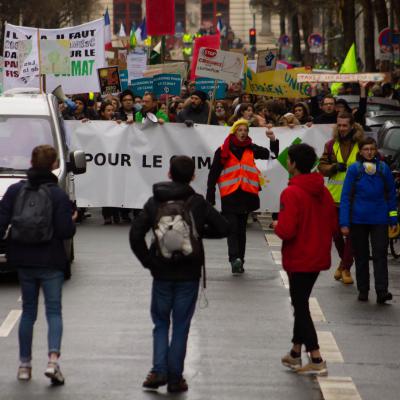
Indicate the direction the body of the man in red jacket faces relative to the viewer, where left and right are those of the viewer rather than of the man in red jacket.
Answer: facing away from the viewer and to the left of the viewer

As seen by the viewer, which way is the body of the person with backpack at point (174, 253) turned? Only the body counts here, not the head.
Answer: away from the camera

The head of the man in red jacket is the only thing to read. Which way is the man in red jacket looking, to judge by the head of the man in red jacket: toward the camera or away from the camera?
away from the camera

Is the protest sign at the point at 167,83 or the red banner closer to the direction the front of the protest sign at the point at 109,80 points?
the protest sign

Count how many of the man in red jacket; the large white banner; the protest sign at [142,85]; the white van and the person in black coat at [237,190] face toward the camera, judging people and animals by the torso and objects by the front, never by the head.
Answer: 4

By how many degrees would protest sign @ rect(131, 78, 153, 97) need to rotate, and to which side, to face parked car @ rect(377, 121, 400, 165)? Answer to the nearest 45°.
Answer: approximately 45° to its left

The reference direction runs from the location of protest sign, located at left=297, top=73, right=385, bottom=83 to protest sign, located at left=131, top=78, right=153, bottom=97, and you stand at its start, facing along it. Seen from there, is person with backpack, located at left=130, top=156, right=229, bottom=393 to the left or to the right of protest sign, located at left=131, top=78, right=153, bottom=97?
left

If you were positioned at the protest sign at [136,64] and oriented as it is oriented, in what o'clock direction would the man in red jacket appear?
The man in red jacket is roughly at 12 o'clock from the protest sign.

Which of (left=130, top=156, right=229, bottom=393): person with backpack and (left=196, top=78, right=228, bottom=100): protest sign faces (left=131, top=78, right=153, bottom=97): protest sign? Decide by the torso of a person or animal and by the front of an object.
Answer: the person with backpack

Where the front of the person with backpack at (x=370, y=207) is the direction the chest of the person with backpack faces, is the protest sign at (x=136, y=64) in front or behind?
behind

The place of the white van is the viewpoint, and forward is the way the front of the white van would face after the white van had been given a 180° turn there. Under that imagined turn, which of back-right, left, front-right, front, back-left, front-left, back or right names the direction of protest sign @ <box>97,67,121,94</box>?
front

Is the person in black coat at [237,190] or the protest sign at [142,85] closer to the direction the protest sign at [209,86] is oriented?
the person in black coat
